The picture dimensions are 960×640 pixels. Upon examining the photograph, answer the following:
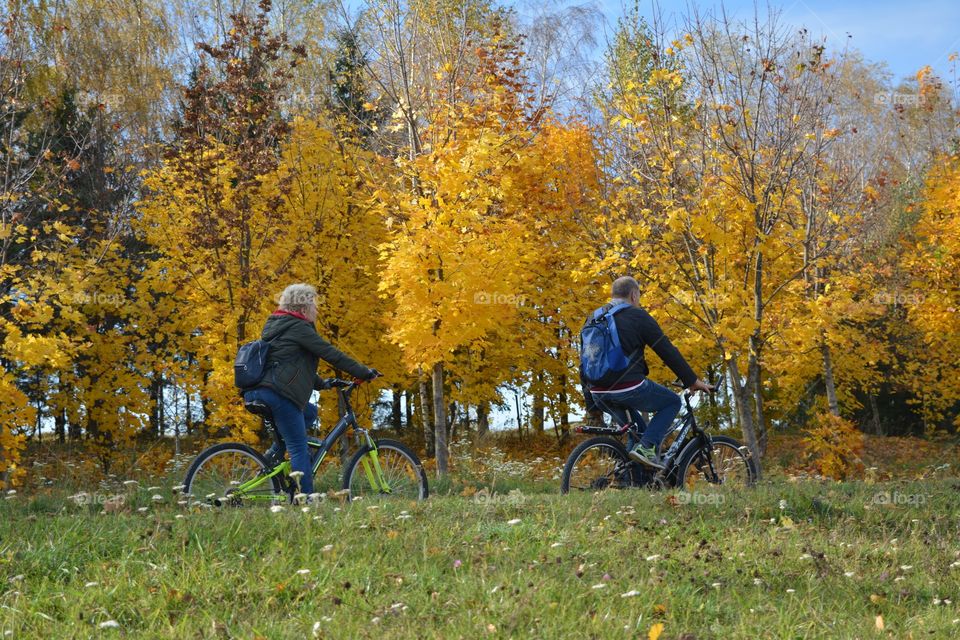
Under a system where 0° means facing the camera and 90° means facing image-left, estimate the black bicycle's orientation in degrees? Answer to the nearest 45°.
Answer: approximately 270°

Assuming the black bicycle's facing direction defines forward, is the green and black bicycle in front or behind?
behind

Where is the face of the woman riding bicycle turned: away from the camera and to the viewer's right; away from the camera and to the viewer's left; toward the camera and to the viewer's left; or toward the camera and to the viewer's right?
away from the camera and to the viewer's right

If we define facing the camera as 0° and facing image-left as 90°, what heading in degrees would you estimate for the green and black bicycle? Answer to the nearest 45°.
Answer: approximately 270°

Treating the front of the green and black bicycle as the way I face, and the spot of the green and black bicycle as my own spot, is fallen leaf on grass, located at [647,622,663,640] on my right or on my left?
on my right

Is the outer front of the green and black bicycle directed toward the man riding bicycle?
yes

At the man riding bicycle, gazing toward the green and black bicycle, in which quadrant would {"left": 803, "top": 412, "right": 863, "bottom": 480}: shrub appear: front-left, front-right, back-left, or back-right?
back-right

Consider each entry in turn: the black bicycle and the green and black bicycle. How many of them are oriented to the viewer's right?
2
